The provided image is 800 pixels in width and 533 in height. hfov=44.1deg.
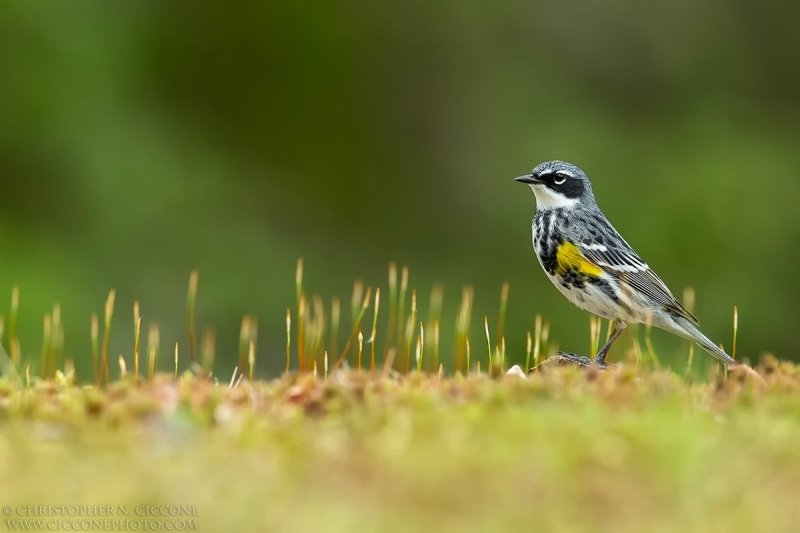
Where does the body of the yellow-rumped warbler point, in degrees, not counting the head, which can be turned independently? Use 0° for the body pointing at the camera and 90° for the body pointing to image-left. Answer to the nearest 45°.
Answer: approximately 90°
